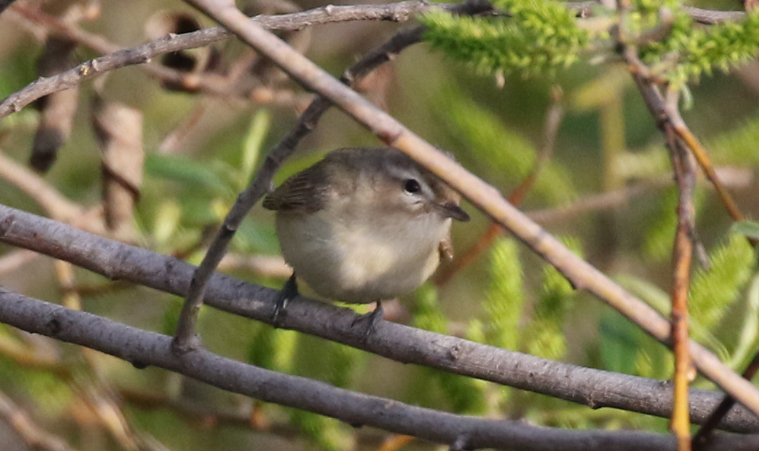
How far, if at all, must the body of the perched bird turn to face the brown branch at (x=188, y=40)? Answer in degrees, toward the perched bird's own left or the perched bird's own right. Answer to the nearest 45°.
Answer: approximately 90° to the perched bird's own right

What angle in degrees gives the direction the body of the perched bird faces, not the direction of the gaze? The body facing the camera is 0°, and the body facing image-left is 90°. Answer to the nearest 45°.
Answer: approximately 315°

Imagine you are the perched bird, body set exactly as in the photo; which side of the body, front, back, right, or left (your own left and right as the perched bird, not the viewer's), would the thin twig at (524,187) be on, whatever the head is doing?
left

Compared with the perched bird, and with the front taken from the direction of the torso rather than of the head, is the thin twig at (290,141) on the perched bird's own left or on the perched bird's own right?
on the perched bird's own right

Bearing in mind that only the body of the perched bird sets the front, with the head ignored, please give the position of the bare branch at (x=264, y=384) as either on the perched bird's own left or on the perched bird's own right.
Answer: on the perched bird's own right

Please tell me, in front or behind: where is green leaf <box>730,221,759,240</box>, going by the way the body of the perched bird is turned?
in front
